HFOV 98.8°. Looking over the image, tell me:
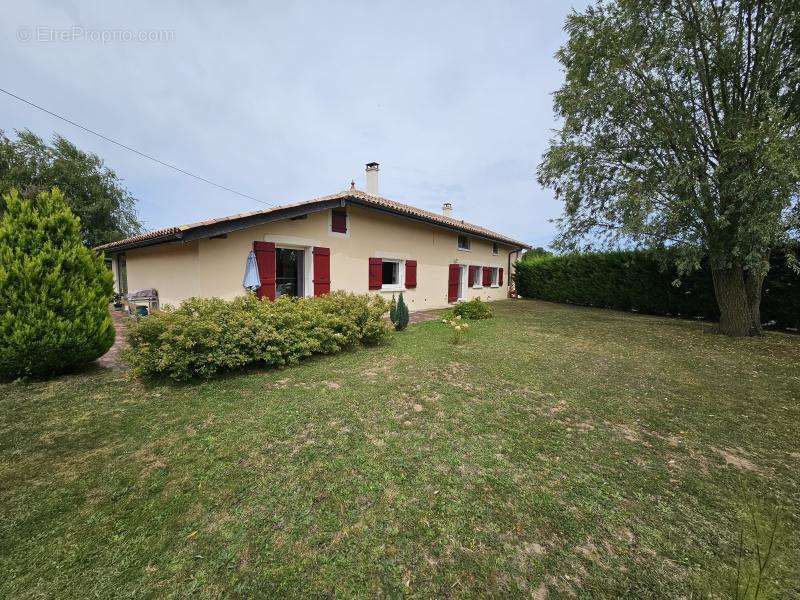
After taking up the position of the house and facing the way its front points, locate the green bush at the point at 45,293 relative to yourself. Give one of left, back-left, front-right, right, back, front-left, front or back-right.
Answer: right

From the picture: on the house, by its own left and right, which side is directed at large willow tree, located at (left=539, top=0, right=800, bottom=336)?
front

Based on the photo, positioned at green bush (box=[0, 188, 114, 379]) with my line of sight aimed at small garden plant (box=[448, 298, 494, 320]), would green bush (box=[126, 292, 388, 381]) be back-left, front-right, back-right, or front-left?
front-right

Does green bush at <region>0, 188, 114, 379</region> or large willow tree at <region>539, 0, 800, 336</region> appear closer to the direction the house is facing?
the large willow tree

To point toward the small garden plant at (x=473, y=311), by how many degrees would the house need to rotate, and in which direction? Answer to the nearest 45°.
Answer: approximately 45° to its left

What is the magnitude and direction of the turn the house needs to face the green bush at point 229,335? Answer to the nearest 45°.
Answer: approximately 45° to its right

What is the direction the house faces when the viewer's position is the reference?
facing the viewer and to the right of the viewer

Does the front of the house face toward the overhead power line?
no

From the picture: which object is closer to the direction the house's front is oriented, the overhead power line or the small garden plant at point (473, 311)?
the small garden plant
